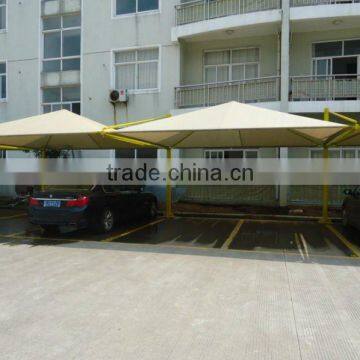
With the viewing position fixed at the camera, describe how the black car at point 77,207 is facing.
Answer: facing away from the viewer and to the right of the viewer

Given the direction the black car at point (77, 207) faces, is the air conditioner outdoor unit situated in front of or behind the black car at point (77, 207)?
in front

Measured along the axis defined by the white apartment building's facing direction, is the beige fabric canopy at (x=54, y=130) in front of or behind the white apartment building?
in front

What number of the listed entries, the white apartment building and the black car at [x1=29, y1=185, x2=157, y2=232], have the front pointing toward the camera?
1

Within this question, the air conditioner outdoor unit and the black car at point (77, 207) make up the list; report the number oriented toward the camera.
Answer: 1

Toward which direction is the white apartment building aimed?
toward the camera

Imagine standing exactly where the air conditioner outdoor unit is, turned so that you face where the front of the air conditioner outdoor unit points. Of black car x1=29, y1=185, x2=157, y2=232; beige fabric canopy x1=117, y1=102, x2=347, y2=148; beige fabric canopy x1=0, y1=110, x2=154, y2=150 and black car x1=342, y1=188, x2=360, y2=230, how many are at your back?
0

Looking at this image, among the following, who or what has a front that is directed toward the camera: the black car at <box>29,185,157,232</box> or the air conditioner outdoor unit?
the air conditioner outdoor unit

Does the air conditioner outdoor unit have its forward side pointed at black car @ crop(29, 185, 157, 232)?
yes

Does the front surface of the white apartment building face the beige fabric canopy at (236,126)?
yes

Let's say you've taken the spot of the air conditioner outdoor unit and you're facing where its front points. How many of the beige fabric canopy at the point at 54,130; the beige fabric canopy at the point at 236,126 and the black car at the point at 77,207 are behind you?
0

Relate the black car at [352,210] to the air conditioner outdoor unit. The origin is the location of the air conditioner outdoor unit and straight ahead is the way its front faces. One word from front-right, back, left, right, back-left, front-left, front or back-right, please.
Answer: front-left

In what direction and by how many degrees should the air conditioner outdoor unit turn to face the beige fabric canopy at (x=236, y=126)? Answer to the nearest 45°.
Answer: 0° — it already faces it

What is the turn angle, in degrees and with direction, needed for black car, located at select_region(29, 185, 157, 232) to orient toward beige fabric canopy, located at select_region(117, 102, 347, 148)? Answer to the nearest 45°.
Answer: approximately 45° to its right

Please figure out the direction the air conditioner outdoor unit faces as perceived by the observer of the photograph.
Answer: facing the viewer

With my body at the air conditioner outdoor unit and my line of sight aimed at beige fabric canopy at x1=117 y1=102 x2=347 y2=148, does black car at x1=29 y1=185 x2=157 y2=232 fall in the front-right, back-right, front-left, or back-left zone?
front-right
